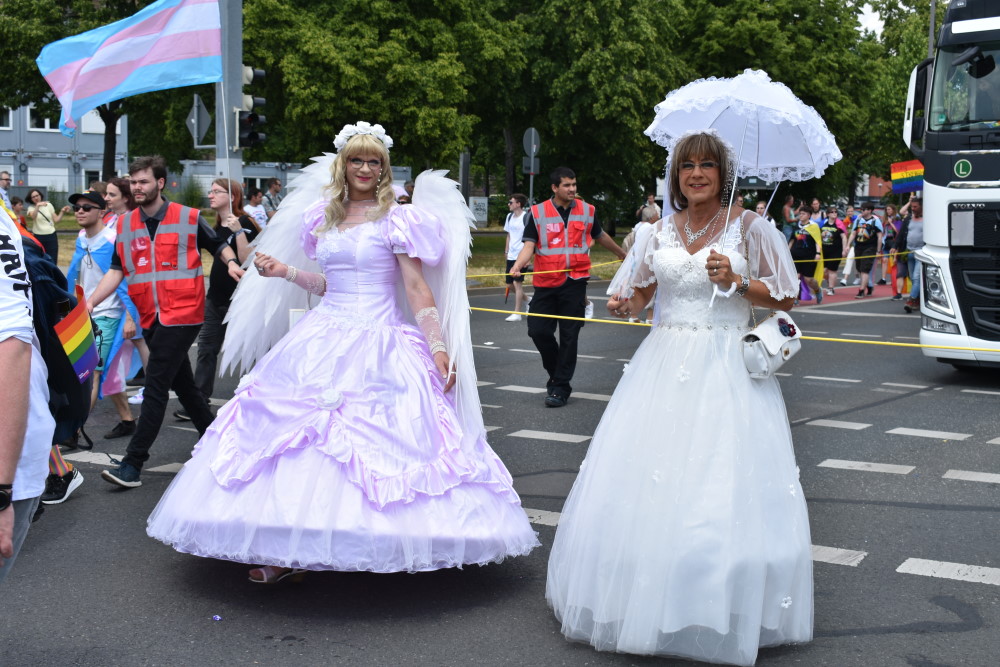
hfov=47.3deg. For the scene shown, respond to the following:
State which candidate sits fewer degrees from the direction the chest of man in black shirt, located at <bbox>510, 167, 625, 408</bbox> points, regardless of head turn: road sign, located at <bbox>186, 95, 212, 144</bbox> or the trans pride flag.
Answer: the trans pride flag

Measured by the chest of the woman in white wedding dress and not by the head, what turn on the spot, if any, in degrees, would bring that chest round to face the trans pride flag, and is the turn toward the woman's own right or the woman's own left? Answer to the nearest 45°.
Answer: approximately 135° to the woman's own right

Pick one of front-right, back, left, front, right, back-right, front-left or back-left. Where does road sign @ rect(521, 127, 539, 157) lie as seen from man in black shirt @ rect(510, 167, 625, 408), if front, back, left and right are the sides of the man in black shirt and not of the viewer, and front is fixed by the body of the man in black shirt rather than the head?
back

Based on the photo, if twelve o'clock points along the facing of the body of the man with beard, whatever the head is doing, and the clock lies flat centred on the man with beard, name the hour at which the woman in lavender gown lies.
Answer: The woman in lavender gown is roughly at 10 o'clock from the man with beard.

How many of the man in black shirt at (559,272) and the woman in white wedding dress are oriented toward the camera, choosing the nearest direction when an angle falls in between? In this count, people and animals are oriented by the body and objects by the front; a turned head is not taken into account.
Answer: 2

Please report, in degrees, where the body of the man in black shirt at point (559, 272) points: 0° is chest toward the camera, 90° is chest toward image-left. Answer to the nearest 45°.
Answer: approximately 0°

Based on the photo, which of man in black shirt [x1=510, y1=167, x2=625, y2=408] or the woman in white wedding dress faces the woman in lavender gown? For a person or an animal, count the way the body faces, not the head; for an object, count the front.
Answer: the man in black shirt

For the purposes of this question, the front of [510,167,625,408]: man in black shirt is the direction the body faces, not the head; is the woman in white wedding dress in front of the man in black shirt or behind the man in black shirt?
in front

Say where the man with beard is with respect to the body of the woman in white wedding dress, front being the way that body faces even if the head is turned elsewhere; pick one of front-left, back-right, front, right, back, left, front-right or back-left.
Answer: back-right

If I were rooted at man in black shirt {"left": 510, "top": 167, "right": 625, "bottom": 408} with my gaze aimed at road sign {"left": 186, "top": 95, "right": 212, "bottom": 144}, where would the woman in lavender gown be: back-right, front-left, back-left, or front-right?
back-left

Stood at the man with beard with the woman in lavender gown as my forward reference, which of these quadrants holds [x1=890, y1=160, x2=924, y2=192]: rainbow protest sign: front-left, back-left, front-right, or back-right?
back-left
